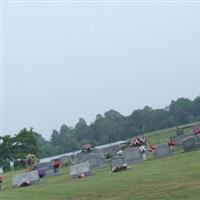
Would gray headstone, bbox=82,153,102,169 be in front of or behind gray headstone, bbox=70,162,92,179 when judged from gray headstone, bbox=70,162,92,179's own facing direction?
behind

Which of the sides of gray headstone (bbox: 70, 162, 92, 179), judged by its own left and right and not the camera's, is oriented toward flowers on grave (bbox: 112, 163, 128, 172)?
left

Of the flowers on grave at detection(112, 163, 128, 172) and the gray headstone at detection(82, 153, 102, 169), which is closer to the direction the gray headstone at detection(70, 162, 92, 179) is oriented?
the flowers on grave

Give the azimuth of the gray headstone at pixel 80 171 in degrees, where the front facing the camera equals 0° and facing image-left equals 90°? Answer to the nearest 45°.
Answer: approximately 0°

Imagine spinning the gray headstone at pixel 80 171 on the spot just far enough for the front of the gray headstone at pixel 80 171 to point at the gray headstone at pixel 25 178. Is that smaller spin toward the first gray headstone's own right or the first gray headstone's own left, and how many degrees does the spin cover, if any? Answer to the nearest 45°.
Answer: approximately 90° to the first gray headstone's own right
